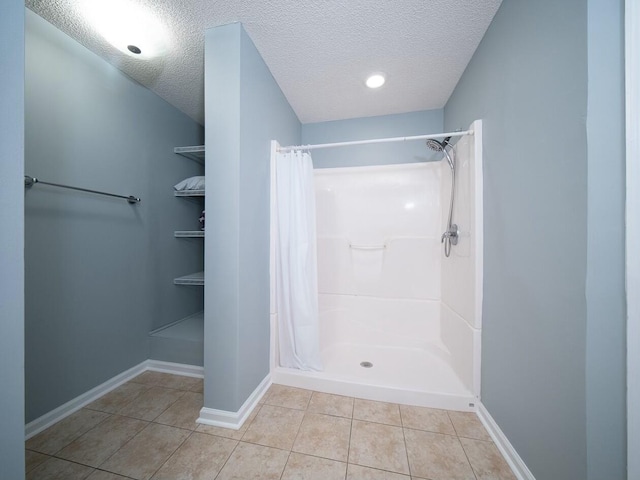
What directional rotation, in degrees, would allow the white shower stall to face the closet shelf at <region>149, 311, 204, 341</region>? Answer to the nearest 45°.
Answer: approximately 90° to its right

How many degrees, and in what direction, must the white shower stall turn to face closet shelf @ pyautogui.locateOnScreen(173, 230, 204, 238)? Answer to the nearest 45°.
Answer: approximately 90° to its right

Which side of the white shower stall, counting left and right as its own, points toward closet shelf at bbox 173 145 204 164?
right

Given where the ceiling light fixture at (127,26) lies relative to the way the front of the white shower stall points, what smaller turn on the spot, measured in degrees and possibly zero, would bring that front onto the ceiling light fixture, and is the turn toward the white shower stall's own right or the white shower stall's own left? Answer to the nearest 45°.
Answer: approximately 45° to the white shower stall's own right

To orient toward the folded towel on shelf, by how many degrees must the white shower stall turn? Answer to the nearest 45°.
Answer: approximately 90° to its right

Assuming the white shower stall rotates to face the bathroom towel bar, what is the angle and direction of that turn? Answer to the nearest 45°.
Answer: approximately 45° to its right

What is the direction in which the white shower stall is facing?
toward the camera
